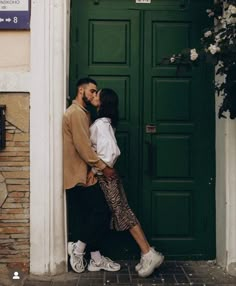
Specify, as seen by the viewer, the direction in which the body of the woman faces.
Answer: to the viewer's left

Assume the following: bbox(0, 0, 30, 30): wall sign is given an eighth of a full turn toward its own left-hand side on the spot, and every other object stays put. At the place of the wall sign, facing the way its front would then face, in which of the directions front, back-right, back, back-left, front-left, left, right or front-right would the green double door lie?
front-left

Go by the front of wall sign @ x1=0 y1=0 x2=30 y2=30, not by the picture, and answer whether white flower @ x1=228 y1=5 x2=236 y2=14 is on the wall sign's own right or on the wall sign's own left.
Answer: on the wall sign's own left

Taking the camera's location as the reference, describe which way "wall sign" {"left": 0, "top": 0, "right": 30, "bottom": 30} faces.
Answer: facing the viewer

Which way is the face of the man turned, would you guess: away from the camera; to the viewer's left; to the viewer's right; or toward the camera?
to the viewer's right

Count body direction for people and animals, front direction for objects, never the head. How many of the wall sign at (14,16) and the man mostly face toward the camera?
1

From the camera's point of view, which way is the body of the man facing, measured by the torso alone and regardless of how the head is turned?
to the viewer's right

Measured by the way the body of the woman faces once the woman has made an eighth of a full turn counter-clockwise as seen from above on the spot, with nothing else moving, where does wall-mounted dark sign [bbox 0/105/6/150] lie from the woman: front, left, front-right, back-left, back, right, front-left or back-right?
front-right

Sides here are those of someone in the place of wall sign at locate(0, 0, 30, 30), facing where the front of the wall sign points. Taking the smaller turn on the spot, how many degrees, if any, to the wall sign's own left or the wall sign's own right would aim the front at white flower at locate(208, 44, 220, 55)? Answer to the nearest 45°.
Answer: approximately 45° to the wall sign's own left

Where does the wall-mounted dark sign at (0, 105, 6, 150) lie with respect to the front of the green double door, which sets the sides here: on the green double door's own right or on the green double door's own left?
on the green double door's own right

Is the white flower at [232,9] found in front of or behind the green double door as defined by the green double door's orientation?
in front

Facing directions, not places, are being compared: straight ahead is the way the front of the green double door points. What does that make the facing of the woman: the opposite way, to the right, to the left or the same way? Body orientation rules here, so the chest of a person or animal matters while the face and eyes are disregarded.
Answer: to the right
